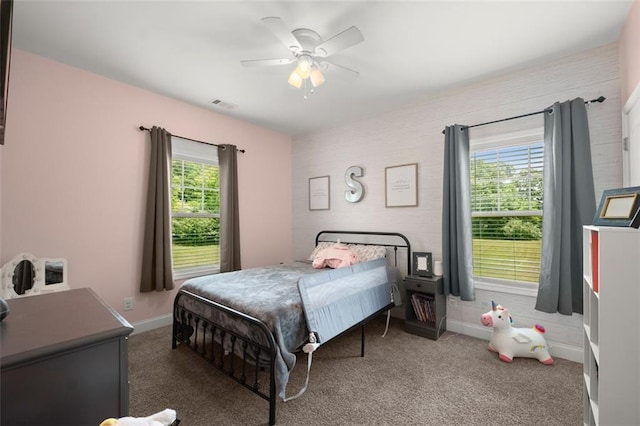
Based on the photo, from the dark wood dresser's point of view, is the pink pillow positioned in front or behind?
in front

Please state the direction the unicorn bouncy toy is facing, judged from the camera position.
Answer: facing to the left of the viewer

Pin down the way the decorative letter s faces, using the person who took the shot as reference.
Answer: facing the viewer and to the left of the viewer

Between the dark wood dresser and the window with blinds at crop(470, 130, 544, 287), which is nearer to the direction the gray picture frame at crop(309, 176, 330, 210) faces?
the dark wood dresser

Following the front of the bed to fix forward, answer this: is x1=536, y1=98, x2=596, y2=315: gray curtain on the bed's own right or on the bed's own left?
on the bed's own left

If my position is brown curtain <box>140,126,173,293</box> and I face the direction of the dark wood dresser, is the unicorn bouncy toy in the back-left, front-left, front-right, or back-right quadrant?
front-left

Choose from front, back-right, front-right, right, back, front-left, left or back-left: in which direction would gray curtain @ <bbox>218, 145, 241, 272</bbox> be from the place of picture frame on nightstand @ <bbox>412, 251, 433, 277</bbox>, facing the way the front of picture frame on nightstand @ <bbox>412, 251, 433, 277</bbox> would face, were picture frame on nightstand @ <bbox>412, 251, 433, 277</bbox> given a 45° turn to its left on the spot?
right

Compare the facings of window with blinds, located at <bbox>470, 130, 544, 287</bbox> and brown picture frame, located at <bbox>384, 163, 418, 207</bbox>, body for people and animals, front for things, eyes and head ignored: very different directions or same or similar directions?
same or similar directions

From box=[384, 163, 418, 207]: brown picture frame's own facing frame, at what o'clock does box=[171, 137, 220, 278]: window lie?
The window is roughly at 1 o'clock from the brown picture frame.

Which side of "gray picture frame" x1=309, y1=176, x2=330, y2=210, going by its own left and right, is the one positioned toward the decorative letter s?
left

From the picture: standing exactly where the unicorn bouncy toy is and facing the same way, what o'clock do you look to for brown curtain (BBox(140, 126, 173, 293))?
The brown curtain is roughly at 11 o'clock from the unicorn bouncy toy.
